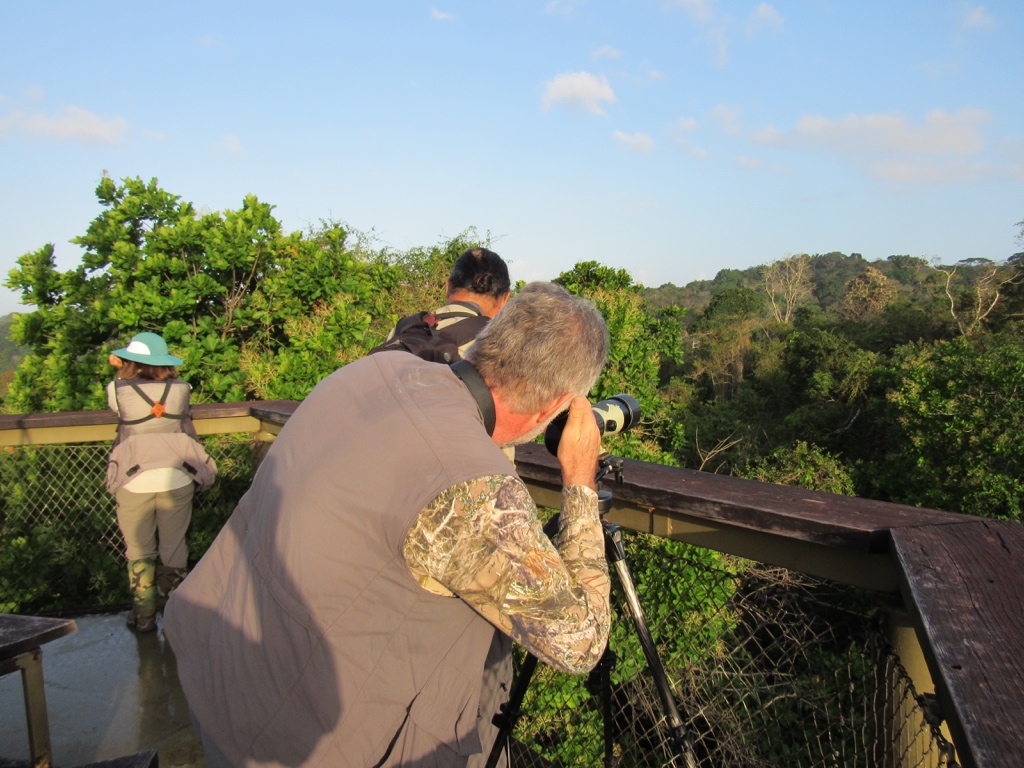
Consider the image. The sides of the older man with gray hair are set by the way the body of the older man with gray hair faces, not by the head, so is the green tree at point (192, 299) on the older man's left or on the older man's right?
on the older man's left

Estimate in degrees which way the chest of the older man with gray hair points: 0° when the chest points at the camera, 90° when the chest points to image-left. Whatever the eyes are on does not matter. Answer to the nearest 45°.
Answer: approximately 225°

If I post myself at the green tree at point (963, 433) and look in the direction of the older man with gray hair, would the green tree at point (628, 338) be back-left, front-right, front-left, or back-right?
front-right

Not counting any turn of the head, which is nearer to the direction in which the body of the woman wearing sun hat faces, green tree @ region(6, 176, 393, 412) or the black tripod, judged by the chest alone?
the green tree

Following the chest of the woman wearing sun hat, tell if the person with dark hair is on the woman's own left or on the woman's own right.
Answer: on the woman's own right

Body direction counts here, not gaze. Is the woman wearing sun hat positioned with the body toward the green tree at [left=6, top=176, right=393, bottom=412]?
yes

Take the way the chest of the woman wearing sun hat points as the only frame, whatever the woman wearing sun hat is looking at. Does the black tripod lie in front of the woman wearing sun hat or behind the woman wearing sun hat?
behind

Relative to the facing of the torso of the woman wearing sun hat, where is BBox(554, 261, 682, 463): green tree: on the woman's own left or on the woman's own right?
on the woman's own right

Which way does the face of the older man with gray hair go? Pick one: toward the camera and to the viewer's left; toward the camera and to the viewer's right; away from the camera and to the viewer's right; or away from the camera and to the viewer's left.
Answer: away from the camera and to the viewer's right

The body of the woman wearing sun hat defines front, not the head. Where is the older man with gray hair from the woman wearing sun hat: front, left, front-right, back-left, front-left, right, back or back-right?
back

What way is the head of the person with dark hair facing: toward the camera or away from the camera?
away from the camera

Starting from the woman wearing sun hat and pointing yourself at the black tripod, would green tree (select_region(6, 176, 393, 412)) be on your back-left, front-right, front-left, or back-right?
back-left

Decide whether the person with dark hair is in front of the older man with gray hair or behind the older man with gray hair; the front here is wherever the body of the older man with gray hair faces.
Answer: in front

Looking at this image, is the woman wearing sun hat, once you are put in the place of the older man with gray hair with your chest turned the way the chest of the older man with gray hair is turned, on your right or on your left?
on your left

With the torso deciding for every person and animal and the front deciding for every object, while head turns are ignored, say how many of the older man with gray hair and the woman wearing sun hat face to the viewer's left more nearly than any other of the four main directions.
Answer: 0

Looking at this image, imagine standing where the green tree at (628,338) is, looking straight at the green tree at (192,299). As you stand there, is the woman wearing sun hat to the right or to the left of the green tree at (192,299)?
left

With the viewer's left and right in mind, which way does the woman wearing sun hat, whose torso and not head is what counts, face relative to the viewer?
facing away from the viewer
